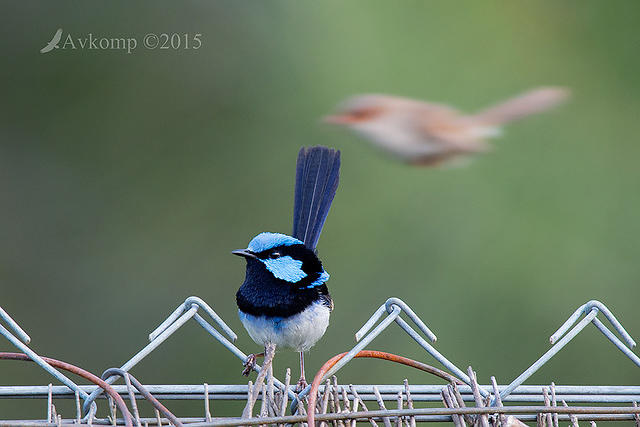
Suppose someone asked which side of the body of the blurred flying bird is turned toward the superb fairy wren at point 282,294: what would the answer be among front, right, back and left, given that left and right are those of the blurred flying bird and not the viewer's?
left

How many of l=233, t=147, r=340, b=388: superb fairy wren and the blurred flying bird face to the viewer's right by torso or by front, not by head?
0

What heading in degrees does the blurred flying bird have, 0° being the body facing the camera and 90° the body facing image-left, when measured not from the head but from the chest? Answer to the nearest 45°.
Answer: approximately 90°

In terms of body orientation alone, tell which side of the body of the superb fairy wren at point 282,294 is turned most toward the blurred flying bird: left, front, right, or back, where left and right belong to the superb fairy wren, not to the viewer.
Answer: back

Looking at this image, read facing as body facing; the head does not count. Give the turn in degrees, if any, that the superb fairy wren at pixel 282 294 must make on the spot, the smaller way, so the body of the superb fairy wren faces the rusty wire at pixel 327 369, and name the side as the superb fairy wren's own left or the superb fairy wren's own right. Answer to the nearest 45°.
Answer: approximately 45° to the superb fairy wren's own left

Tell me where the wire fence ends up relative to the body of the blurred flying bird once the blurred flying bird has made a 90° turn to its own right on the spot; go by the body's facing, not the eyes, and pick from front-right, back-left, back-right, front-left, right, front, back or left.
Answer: back

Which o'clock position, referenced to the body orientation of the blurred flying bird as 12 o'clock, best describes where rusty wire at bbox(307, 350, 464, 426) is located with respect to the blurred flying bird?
The rusty wire is roughly at 9 o'clock from the blurred flying bird.

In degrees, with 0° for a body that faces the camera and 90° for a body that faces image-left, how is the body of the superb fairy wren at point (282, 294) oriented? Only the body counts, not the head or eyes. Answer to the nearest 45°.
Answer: approximately 45°

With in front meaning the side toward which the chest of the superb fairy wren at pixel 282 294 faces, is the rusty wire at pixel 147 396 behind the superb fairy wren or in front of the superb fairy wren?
in front
